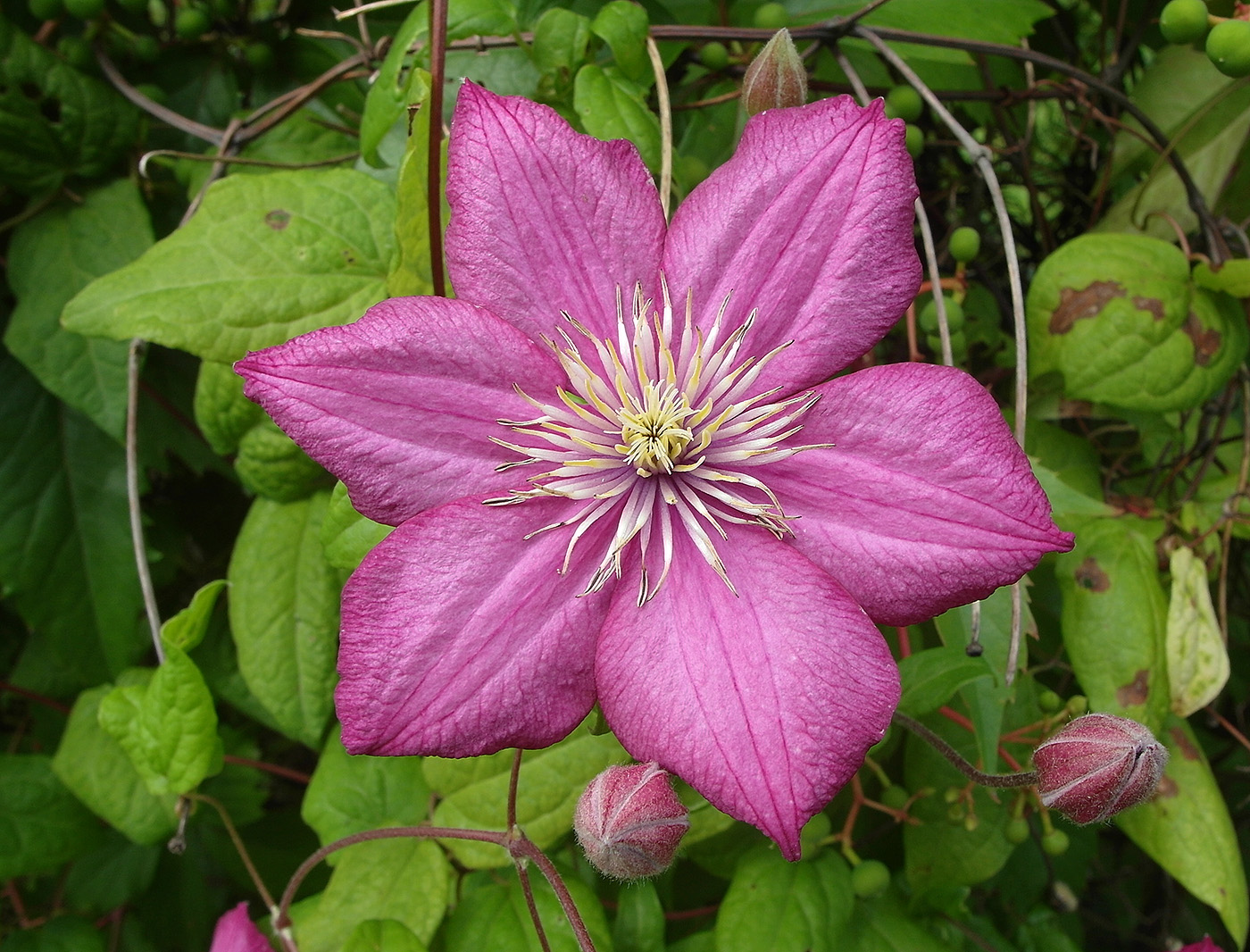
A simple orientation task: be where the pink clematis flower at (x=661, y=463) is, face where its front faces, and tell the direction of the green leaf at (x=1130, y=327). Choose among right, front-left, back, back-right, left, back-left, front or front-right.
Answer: back-left

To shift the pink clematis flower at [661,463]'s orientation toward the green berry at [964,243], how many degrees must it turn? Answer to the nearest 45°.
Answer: approximately 135° to its left

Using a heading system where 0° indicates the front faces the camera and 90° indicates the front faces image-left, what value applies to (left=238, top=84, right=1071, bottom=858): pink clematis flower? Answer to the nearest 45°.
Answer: approximately 0°

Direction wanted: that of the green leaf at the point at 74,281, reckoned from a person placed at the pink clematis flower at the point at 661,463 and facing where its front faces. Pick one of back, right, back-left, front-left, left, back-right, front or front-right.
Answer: back-right

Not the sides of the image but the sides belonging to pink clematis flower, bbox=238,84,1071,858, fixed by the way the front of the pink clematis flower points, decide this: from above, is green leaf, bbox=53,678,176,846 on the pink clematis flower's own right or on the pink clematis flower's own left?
on the pink clematis flower's own right
